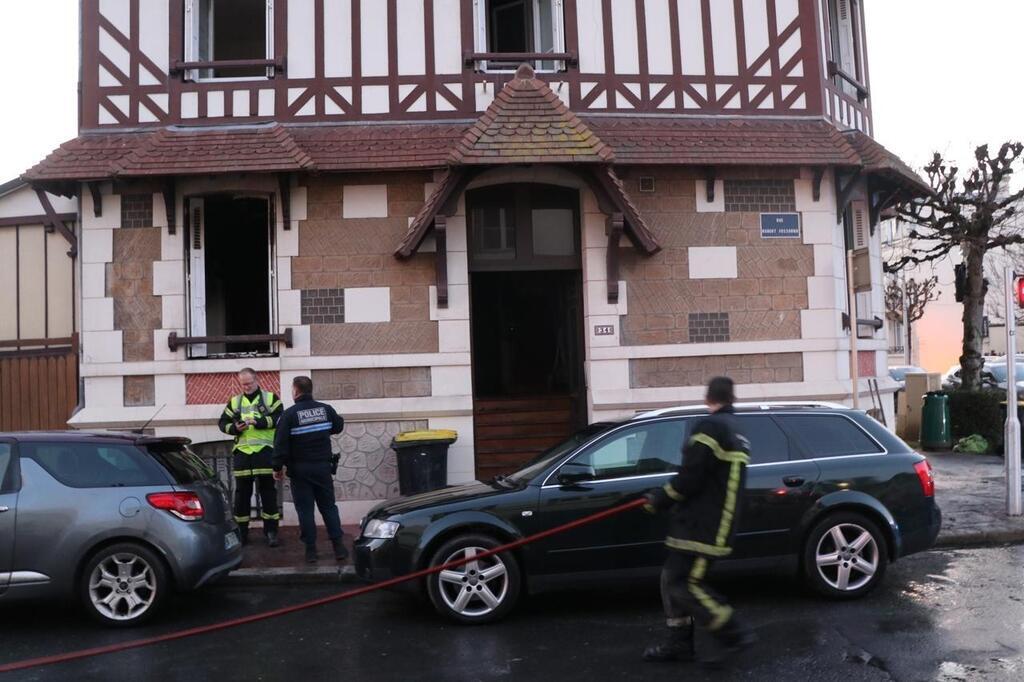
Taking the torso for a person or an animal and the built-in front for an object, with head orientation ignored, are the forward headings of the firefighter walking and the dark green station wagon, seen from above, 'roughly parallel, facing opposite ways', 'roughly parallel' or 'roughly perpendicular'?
roughly parallel

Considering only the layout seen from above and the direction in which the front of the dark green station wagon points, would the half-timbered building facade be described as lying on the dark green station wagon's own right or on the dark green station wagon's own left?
on the dark green station wagon's own right

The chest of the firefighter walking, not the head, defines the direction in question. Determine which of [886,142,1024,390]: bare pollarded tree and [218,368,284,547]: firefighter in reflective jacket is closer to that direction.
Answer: the firefighter in reflective jacket

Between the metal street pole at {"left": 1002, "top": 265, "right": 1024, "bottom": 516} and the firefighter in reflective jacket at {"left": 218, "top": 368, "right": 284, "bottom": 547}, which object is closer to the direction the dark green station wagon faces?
the firefighter in reflective jacket

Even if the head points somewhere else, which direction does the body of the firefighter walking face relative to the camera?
to the viewer's left

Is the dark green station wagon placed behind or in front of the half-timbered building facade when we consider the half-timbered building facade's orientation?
in front

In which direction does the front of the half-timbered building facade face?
toward the camera

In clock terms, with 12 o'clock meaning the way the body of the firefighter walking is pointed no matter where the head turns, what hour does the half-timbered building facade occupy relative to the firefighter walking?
The half-timbered building facade is roughly at 2 o'clock from the firefighter walking.

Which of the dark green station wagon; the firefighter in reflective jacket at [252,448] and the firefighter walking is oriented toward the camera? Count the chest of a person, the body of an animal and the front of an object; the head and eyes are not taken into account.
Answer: the firefighter in reflective jacket

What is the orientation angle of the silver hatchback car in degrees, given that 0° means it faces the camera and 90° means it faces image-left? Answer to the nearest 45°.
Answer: approximately 90°

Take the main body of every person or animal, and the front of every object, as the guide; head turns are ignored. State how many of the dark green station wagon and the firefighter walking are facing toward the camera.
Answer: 0

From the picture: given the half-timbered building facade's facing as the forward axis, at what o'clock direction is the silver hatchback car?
The silver hatchback car is roughly at 1 o'clock from the half-timbered building facade.

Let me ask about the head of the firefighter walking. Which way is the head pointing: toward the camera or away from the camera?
away from the camera

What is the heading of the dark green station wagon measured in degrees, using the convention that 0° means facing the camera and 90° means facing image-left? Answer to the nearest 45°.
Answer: approximately 90°

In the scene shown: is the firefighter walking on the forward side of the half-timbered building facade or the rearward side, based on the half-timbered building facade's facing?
on the forward side

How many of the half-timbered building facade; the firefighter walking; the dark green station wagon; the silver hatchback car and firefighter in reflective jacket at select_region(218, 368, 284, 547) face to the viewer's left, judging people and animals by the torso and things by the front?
3

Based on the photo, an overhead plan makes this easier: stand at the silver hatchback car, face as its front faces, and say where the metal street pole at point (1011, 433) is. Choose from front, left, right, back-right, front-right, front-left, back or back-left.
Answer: back
